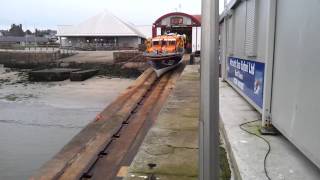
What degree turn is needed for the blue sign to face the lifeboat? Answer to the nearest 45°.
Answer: approximately 135° to its right

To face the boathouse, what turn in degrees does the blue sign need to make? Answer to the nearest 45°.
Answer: approximately 135° to its right

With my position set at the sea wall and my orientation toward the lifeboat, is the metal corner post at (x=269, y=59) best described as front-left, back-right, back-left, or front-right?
front-right

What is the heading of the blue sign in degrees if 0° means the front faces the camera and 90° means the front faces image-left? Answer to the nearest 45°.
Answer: approximately 45°

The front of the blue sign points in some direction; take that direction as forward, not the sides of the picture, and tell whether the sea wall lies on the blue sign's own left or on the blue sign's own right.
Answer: on the blue sign's own right

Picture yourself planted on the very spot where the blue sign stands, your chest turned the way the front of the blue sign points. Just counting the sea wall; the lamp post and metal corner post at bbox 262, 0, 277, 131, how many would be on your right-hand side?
1

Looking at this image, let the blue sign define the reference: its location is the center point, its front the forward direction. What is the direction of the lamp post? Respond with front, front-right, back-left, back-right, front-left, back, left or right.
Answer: front-left

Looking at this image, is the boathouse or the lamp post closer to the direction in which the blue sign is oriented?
the lamp post

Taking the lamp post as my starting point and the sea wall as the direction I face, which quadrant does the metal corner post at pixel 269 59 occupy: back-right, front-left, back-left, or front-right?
front-right

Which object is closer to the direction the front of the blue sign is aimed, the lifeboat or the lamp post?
the lamp post
